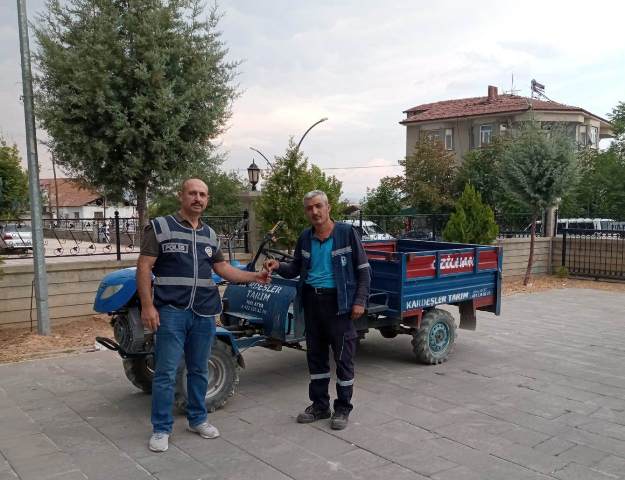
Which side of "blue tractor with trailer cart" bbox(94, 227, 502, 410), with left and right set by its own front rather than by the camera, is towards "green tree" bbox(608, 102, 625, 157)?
back

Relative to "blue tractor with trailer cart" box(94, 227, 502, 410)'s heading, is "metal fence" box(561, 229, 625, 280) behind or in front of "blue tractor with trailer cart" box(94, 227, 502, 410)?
behind

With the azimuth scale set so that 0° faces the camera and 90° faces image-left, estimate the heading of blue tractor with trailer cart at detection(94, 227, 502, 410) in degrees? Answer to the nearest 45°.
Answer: approximately 45°

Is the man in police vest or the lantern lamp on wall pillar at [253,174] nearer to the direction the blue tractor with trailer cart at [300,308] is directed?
the man in police vest

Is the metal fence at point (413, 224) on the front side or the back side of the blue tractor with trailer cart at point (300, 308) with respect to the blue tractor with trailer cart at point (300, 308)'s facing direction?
on the back side

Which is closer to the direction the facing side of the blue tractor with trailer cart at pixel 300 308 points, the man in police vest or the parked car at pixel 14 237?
the man in police vest
